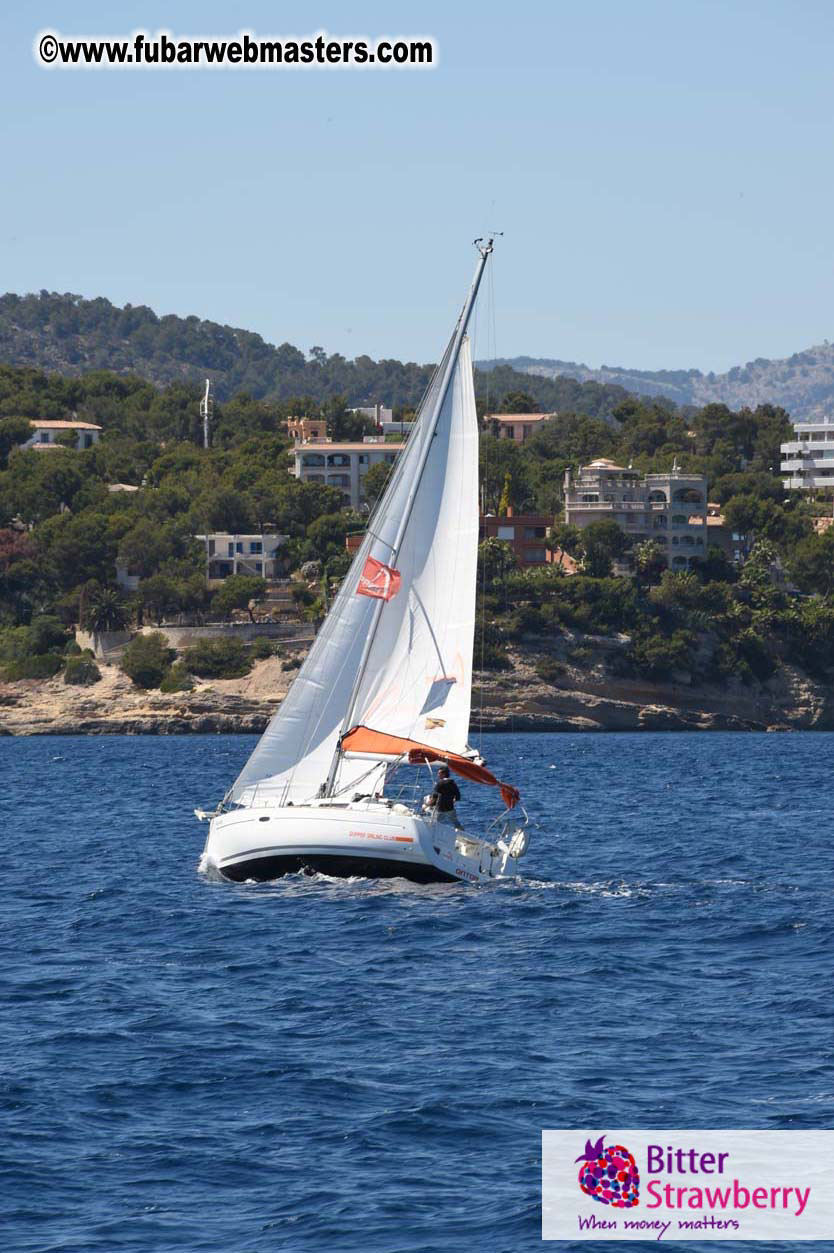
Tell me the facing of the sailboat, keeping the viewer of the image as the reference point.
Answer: facing away from the viewer and to the left of the viewer
